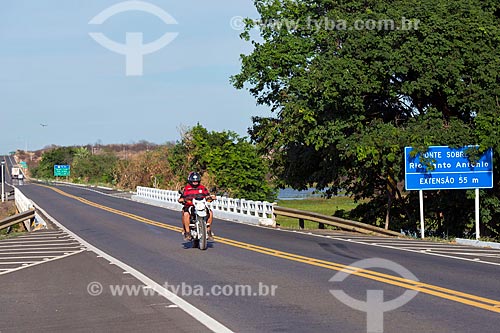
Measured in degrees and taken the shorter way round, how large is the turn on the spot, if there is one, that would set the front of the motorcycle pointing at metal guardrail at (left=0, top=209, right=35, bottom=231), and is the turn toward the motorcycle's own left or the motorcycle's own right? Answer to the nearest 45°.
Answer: approximately 135° to the motorcycle's own right

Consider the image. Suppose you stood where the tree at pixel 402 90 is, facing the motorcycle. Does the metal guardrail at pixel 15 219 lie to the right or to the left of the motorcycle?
right

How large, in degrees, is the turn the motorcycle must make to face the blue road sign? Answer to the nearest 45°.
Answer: approximately 135° to its left

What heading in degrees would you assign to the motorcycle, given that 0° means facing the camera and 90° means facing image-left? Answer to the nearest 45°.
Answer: approximately 0°

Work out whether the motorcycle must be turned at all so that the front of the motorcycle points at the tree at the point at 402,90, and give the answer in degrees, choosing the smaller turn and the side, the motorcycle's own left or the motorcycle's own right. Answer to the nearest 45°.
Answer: approximately 135° to the motorcycle's own left
